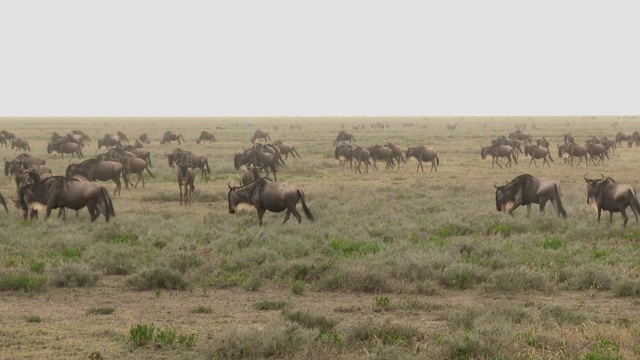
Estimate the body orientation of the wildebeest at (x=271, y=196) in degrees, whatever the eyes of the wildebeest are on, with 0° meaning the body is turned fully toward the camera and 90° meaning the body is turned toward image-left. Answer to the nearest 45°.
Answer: approximately 90°

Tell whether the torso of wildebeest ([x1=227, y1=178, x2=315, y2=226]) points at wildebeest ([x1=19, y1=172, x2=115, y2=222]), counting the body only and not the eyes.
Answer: yes

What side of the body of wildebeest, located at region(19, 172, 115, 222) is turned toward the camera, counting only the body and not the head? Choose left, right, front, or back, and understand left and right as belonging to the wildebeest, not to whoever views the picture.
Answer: left

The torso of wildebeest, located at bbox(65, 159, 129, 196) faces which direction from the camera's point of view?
to the viewer's left

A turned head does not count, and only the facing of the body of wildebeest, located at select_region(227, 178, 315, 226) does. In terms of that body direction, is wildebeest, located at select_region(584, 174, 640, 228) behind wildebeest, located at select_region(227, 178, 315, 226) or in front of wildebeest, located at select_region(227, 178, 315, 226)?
behind

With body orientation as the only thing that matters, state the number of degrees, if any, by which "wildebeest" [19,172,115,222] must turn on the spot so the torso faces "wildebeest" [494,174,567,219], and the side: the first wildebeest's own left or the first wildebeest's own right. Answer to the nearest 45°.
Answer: approximately 180°

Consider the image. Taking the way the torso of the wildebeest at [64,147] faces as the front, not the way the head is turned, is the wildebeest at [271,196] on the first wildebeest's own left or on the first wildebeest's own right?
on the first wildebeest's own left

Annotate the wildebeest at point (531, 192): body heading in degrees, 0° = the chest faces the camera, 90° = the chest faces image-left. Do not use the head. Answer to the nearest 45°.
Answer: approximately 90°
